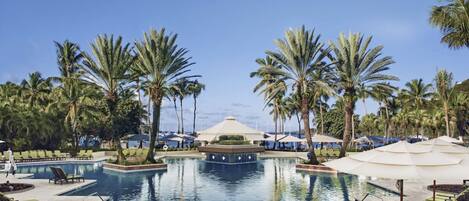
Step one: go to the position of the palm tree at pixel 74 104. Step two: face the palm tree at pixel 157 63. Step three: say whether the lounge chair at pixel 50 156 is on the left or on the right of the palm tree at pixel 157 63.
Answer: right

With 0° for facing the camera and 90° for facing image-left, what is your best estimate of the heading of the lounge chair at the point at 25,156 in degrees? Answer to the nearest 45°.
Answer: approximately 315°

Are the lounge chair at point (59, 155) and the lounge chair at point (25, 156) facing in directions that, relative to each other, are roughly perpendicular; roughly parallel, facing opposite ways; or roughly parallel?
roughly parallel

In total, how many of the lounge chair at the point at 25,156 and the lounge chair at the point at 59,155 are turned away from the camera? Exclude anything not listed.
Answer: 0

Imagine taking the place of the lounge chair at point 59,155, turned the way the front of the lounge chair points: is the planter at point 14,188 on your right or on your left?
on your right

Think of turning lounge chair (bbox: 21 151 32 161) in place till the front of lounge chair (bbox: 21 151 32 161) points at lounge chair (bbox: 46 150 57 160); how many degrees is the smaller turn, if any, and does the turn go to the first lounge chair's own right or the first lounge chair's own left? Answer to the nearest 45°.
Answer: approximately 90° to the first lounge chair's own left

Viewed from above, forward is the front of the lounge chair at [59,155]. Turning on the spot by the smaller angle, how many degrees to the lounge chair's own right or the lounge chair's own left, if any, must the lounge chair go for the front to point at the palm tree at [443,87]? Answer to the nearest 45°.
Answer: approximately 45° to the lounge chair's own left

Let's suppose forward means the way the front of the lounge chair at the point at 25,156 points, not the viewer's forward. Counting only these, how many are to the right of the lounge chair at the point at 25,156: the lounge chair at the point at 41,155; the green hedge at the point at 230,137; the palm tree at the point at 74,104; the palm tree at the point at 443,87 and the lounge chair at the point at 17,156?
1
